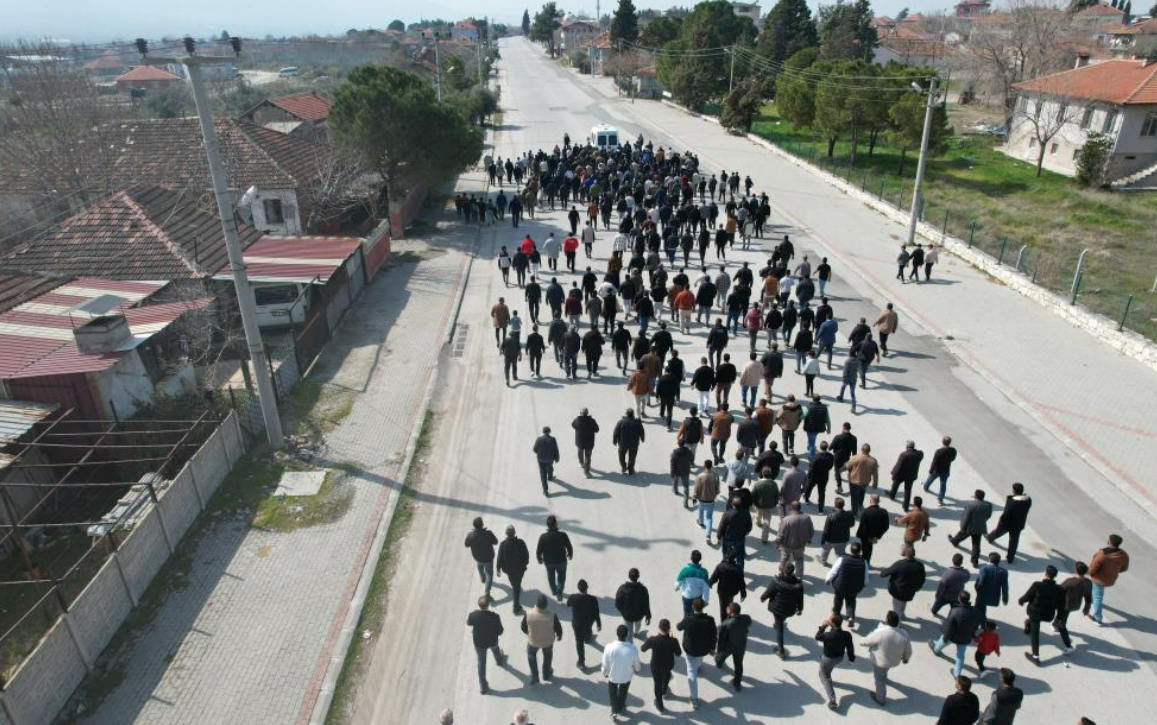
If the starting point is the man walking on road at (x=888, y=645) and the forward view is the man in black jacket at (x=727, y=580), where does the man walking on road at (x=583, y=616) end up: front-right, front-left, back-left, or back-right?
front-left

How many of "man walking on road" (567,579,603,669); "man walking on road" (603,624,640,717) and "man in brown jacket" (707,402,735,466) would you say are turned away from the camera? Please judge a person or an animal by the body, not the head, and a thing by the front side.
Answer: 3

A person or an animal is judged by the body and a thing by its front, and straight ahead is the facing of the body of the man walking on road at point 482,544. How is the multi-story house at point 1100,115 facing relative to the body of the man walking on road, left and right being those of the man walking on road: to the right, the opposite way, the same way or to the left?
to the left

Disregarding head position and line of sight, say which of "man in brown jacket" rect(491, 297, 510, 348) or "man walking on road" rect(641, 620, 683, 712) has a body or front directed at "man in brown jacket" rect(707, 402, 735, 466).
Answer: the man walking on road

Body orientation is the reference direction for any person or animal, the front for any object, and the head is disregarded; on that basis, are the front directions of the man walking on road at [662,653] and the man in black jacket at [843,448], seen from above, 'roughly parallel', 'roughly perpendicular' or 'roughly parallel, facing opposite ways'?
roughly parallel

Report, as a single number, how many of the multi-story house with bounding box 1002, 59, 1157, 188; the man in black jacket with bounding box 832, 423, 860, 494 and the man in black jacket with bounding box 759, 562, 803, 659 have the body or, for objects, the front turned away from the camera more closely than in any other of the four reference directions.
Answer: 2

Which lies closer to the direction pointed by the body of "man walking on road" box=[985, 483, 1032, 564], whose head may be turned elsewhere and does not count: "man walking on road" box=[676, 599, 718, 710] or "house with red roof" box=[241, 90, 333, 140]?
the house with red roof

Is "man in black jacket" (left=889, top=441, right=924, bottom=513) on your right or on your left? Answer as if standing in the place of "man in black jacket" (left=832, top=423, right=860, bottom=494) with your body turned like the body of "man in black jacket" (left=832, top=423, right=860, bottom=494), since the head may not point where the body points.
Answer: on your right

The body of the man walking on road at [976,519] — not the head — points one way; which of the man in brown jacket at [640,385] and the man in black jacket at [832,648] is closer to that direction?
the man in brown jacket

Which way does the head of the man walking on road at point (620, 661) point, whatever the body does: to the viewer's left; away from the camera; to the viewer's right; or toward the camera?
away from the camera

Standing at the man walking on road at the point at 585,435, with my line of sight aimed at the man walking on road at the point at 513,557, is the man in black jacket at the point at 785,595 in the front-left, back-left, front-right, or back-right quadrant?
front-left

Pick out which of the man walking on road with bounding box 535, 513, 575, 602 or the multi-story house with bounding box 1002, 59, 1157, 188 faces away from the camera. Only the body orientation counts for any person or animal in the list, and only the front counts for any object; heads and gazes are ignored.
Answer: the man walking on road

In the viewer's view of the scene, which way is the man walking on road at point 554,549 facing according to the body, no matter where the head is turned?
away from the camera

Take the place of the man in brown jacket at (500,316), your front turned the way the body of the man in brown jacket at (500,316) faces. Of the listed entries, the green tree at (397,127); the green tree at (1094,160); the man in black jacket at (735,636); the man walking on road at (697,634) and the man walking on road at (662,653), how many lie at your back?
3

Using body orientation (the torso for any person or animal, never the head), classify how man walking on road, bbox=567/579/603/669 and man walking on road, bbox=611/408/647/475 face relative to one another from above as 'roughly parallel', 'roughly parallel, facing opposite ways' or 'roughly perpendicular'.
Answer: roughly parallel

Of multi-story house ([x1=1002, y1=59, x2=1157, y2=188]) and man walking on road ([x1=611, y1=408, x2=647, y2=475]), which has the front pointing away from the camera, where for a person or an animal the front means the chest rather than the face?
the man walking on road

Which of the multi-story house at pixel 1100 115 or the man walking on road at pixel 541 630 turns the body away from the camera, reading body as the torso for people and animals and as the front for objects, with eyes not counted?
the man walking on road

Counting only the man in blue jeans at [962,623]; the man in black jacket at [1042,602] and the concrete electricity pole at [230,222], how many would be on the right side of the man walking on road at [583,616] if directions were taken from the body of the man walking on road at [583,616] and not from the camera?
2

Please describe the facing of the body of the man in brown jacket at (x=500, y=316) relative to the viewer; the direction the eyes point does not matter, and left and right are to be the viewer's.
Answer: facing away from the viewer

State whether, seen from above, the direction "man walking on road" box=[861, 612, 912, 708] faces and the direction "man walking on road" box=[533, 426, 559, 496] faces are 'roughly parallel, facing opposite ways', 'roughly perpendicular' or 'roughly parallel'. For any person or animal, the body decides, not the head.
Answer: roughly parallel

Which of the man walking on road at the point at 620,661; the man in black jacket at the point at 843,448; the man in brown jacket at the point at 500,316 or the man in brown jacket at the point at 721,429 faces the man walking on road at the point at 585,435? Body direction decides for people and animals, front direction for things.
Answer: the man walking on road at the point at 620,661
